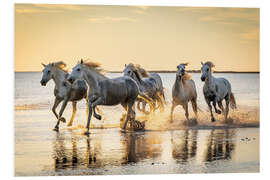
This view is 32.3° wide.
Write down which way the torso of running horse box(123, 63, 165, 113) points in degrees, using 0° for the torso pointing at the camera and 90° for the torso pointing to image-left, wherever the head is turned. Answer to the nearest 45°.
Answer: approximately 45°

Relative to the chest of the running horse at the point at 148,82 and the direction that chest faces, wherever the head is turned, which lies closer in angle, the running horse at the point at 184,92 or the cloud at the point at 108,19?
the cloud

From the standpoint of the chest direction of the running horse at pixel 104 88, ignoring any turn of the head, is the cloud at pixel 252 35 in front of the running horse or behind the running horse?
behind

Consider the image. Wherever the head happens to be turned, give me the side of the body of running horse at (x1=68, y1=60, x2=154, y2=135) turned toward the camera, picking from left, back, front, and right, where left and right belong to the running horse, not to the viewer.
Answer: left
